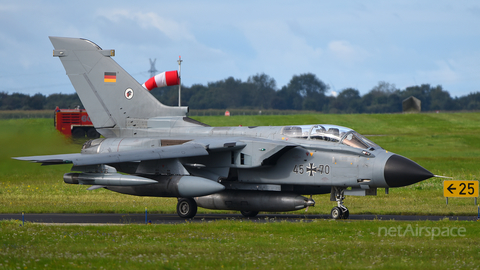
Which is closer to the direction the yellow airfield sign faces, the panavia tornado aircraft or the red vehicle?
the panavia tornado aircraft

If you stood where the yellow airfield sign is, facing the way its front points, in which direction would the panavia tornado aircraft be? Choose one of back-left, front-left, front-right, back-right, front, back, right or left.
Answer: front-right

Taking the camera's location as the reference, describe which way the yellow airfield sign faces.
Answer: facing the viewer
